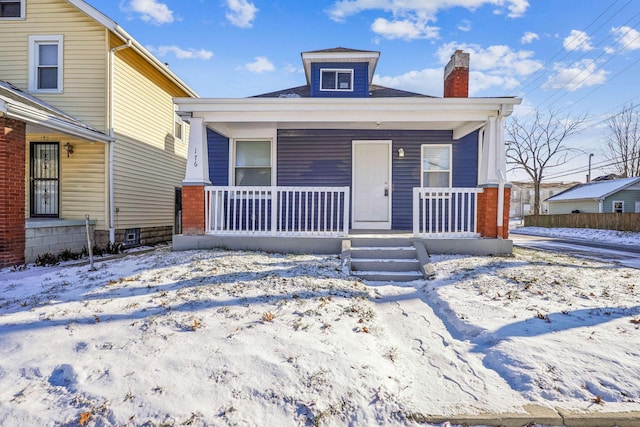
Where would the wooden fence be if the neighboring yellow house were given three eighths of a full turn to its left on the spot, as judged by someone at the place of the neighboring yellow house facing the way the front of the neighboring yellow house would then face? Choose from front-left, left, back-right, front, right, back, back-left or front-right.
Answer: front

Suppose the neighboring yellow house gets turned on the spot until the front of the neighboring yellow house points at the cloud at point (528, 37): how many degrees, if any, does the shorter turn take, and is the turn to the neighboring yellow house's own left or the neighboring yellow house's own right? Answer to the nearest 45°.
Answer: approximately 135° to the neighboring yellow house's own left

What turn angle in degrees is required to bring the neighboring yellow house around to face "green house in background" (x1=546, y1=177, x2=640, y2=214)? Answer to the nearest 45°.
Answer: approximately 135° to its left

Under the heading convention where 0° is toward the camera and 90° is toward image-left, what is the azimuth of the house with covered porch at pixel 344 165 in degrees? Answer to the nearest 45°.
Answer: approximately 0°

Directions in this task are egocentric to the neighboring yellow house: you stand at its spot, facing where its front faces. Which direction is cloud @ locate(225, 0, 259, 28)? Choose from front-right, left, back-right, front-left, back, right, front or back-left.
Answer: back-left

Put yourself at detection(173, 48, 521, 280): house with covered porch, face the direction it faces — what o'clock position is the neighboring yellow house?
The neighboring yellow house is roughly at 3 o'clock from the house with covered porch.

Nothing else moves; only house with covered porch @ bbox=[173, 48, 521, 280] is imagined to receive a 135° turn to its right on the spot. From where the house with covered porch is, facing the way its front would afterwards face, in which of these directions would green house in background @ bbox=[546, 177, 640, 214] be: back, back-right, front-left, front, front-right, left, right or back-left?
right

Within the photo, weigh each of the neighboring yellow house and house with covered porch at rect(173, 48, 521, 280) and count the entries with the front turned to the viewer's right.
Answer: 0

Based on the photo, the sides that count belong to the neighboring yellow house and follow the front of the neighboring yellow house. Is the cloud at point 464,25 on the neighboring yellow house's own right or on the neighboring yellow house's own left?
on the neighboring yellow house's own left

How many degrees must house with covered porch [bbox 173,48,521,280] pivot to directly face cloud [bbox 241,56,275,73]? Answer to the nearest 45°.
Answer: approximately 135° to its right

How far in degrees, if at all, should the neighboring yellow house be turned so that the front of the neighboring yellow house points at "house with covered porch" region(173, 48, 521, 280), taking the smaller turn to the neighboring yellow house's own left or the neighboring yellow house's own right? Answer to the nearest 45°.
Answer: approximately 90° to the neighboring yellow house's own left

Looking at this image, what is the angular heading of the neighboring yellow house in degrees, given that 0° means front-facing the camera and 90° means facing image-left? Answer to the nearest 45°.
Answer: approximately 45°
